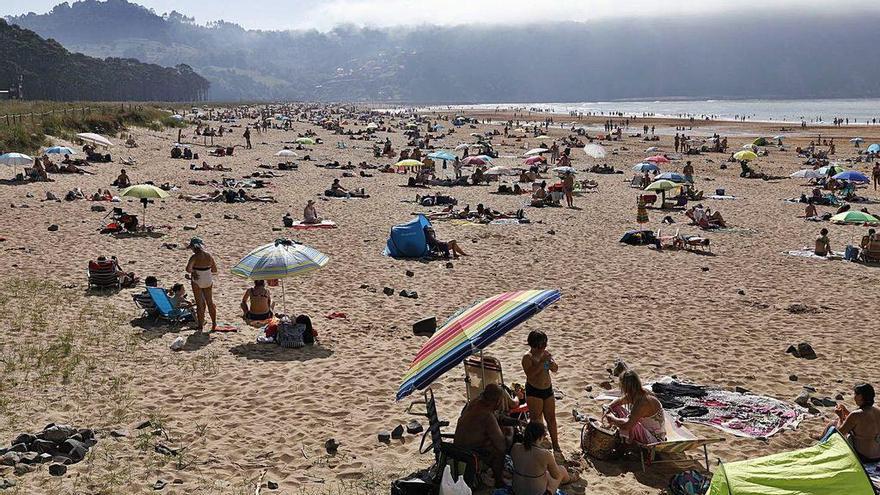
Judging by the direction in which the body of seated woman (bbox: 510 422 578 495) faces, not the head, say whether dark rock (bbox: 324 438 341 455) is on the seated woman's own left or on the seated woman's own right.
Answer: on the seated woman's own left

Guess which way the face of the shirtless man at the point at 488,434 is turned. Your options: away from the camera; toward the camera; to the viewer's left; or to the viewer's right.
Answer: away from the camera

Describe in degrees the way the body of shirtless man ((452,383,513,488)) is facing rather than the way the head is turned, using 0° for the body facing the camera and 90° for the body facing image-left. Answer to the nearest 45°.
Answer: approximately 225°

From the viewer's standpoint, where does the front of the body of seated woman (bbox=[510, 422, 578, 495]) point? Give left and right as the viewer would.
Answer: facing away from the viewer and to the right of the viewer

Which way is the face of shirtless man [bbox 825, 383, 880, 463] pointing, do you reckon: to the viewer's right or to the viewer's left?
to the viewer's left
